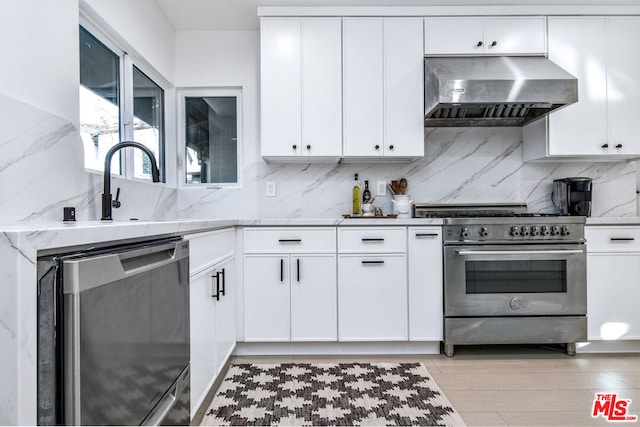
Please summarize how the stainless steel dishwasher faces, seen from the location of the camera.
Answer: facing the viewer and to the right of the viewer

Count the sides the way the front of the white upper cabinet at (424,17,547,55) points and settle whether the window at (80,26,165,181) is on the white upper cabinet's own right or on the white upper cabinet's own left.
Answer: on the white upper cabinet's own right

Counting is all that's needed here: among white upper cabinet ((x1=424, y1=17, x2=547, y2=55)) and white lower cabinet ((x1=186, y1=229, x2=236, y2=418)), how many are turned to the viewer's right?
1

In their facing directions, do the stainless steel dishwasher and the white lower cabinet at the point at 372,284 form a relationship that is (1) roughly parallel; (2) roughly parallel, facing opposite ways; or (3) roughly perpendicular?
roughly perpendicular

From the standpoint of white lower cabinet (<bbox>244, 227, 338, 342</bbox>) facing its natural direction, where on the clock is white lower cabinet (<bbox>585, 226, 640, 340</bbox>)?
white lower cabinet (<bbox>585, 226, 640, 340</bbox>) is roughly at 9 o'clock from white lower cabinet (<bbox>244, 227, 338, 342</bbox>).

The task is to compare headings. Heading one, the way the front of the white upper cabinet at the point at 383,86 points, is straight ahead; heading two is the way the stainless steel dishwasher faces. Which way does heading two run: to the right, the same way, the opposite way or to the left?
to the left

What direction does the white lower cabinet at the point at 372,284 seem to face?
toward the camera

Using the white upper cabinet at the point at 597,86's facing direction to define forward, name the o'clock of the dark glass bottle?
The dark glass bottle is roughly at 2 o'clock from the white upper cabinet.

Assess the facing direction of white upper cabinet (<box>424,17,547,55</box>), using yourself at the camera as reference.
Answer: facing the viewer

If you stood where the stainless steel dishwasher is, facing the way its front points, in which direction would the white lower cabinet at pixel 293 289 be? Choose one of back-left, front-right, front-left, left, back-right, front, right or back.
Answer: left

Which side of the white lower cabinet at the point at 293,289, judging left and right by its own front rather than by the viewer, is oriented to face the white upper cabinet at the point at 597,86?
left

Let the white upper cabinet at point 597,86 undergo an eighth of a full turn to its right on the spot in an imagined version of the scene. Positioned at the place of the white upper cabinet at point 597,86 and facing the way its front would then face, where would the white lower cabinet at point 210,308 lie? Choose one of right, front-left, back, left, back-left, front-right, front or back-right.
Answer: front

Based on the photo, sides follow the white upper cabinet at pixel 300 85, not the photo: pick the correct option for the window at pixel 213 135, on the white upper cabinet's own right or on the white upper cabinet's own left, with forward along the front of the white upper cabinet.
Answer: on the white upper cabinet's own right

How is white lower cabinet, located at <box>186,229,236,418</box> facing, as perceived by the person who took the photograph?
facing to the right of the viewer
